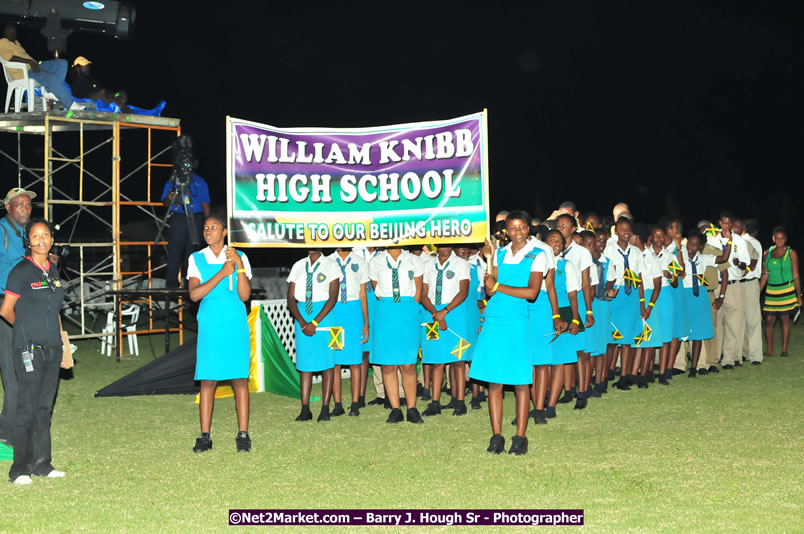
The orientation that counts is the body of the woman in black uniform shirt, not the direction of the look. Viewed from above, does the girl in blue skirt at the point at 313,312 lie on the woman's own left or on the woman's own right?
on the woman's own left

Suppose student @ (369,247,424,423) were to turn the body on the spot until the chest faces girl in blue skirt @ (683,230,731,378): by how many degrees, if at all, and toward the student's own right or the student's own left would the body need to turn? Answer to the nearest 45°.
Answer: approximately 135° to the student's own left

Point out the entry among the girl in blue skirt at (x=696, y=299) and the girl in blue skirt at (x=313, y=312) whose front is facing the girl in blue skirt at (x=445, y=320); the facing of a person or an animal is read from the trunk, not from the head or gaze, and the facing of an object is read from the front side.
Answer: the girl in blue skirt at (x=696, y=299)

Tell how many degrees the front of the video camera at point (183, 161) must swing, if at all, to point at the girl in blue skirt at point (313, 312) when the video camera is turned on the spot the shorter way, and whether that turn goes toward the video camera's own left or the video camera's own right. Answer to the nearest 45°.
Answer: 0° — it already faces them

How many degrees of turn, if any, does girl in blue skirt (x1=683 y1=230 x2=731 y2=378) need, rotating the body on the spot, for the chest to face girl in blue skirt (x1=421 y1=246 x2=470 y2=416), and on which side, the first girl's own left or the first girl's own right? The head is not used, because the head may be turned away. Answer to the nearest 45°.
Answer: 0° — they already face them

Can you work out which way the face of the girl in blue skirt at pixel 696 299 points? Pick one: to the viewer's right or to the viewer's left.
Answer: to the viewer's left
